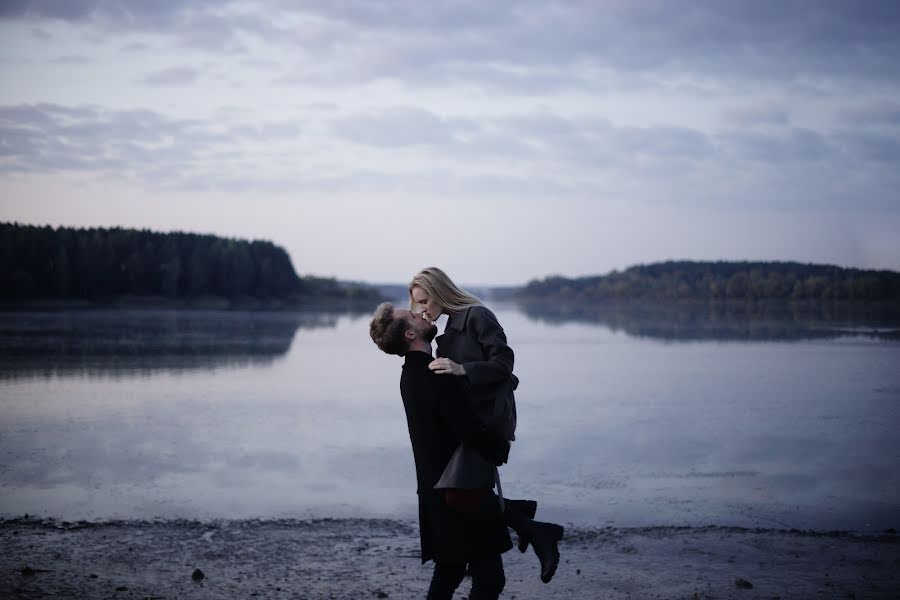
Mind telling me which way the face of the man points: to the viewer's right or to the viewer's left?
to the viewer's right

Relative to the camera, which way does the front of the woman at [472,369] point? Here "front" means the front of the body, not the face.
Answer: to the viewer's left

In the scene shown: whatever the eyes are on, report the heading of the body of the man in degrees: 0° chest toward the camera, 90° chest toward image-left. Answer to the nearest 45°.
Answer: approximately 270°
